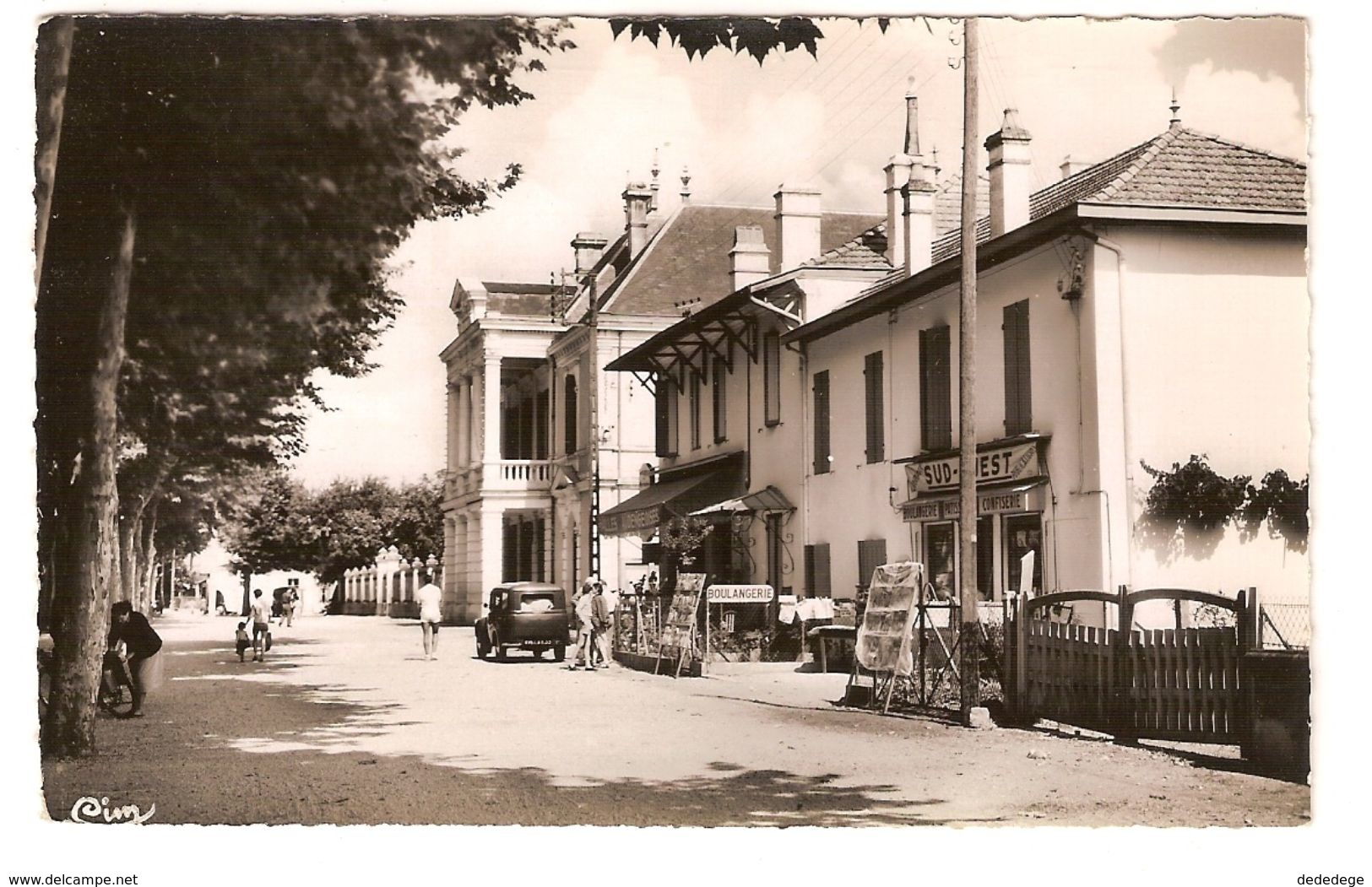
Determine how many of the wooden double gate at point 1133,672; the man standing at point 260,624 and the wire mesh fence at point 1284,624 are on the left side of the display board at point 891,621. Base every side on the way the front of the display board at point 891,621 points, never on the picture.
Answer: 2

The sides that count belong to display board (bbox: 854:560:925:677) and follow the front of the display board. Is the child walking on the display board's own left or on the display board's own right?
on the display board's own right

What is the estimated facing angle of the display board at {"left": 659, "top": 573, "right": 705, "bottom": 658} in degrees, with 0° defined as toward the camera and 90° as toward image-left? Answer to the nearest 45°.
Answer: approximately 45°

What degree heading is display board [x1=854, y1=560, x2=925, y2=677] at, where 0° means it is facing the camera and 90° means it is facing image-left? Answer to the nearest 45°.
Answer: approximately 45°

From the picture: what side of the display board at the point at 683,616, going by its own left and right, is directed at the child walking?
right

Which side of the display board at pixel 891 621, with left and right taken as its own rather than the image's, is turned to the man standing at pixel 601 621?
right

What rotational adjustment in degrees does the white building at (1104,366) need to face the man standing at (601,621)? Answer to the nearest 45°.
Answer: approximately 90° to its right
